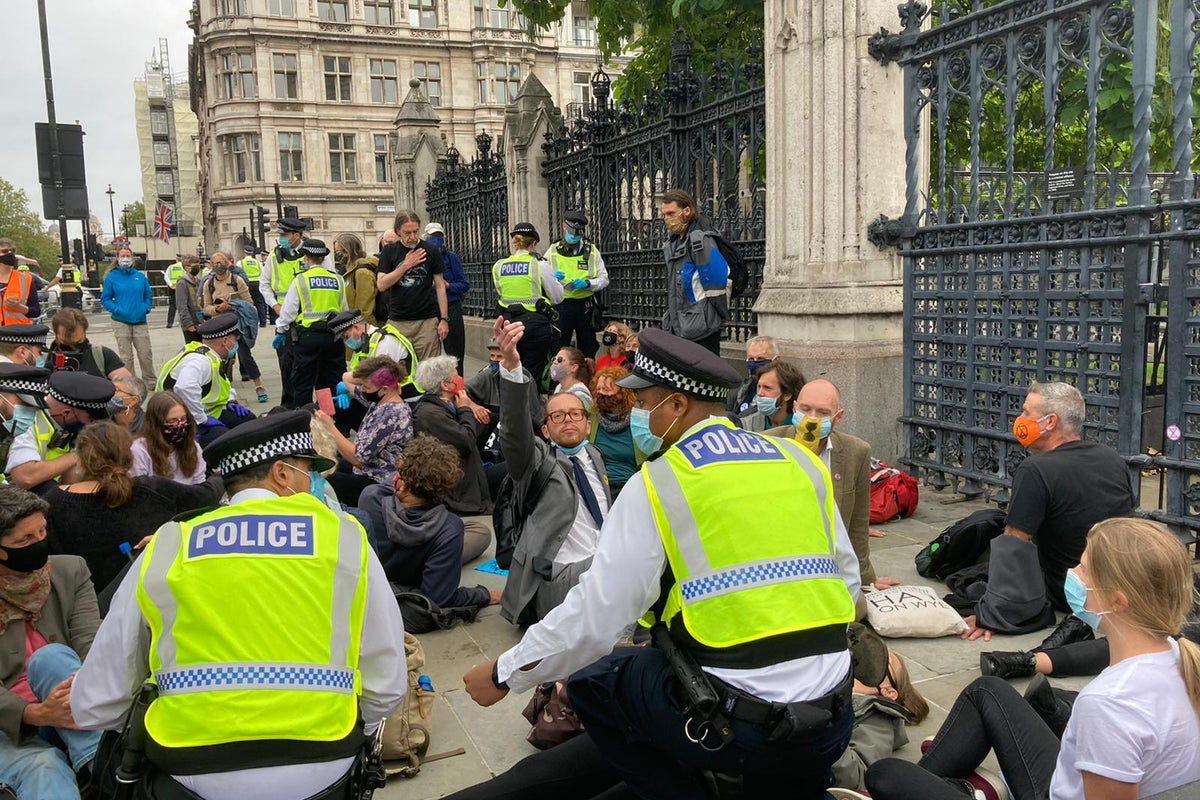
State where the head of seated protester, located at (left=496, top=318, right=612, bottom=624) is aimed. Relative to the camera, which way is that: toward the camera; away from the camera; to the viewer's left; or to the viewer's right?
toward the camera

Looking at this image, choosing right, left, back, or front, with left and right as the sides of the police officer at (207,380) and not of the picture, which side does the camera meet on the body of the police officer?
right

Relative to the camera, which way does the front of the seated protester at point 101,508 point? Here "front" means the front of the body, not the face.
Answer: away from the camera

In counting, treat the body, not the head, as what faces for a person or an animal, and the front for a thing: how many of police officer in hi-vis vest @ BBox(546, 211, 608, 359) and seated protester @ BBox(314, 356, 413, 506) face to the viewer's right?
0

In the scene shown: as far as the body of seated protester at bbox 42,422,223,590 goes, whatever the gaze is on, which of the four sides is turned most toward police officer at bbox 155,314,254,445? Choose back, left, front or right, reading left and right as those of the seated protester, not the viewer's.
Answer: front

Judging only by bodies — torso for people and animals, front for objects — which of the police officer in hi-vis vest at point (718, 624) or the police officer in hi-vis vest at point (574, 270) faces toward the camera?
the police officer in hi-vis vest at point (574, 270)

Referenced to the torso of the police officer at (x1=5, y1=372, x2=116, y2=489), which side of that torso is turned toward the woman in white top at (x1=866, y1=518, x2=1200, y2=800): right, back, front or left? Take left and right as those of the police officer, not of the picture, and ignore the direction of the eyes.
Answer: front

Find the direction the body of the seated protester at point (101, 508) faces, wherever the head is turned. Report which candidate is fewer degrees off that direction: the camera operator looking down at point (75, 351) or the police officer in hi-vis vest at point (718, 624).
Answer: the camera operator looking down

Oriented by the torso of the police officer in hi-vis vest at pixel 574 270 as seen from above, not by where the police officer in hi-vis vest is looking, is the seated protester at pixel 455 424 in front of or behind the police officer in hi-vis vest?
in front

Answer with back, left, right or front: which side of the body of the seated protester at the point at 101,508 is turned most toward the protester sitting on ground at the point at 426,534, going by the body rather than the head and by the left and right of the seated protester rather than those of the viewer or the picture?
right

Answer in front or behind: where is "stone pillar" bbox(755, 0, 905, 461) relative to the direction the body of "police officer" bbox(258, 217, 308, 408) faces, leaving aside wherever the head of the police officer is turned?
in front

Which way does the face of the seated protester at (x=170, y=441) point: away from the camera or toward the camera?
toward the camera

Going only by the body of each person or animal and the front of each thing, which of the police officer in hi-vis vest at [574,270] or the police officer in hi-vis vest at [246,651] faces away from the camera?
the police officer in hi-vis vest at [246,651]

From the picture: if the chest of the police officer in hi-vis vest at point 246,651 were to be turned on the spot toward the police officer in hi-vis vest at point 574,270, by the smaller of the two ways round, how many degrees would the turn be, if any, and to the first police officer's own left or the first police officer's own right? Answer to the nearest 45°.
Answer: approximately 45° to the first police officer's own right

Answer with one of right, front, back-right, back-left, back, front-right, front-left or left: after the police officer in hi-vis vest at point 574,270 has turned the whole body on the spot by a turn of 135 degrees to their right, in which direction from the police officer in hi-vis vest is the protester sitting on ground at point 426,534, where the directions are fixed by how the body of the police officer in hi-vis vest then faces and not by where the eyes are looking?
back-left

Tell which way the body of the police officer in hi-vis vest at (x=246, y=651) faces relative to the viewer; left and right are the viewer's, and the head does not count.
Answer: facing away from the viewer

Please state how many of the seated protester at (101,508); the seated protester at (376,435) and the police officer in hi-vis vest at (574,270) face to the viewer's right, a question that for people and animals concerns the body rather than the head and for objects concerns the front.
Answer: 0

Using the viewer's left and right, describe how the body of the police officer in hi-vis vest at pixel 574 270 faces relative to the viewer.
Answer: facing the viewer

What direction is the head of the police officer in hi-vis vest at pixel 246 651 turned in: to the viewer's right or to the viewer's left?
to the viewer's right
